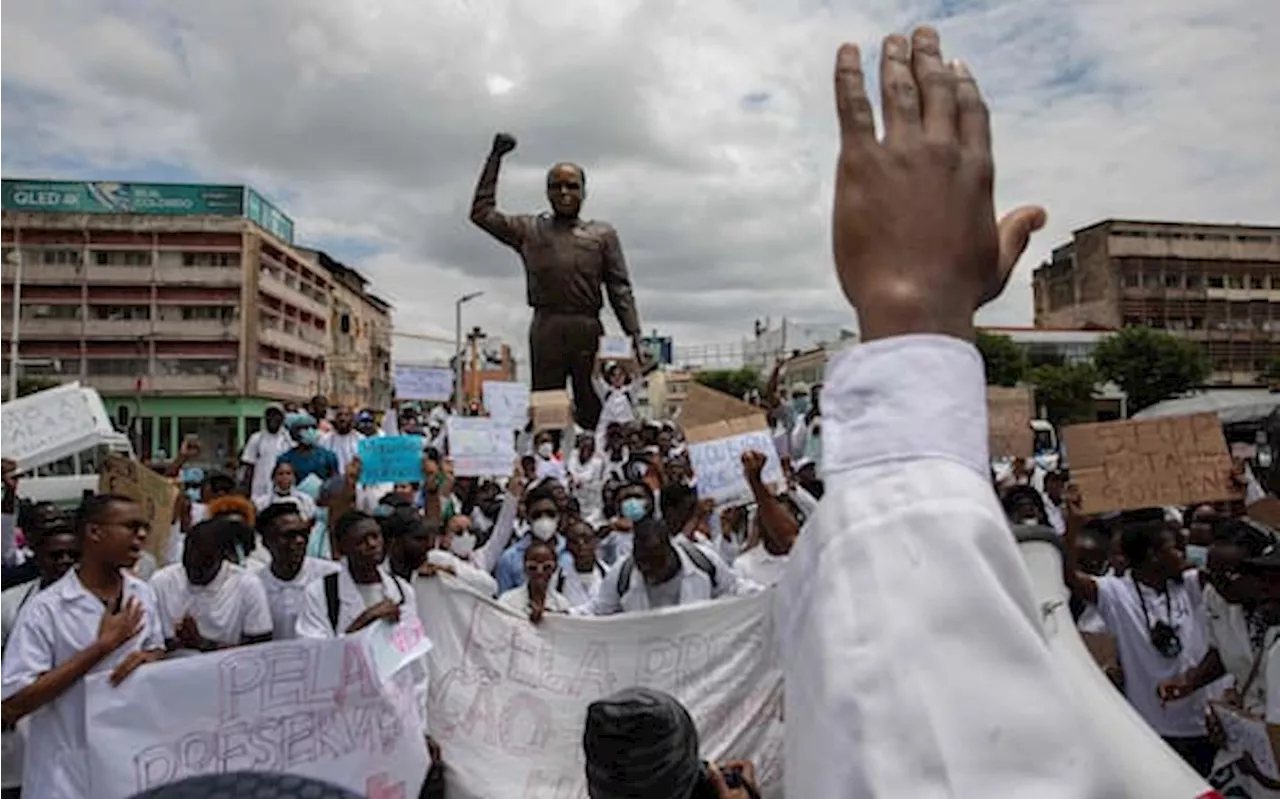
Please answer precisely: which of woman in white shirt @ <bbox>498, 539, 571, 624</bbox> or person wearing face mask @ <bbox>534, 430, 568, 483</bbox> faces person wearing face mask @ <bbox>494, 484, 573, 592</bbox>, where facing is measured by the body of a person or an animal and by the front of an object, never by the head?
person wearing face mask @ <bbox>534, 430, 568, 483</bbox>

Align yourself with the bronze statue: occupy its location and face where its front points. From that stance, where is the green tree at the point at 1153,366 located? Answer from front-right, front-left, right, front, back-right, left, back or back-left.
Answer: back-left

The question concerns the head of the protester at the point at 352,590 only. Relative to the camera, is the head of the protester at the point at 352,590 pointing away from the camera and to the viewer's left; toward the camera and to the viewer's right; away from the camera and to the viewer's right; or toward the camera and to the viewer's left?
toward the camera and to the viewer's right

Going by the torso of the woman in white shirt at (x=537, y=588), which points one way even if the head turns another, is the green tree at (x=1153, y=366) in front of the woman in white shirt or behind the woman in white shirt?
behind

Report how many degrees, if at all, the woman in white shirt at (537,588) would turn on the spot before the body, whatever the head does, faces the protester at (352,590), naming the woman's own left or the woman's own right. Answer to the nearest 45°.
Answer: approximately 45° to the woman's own right

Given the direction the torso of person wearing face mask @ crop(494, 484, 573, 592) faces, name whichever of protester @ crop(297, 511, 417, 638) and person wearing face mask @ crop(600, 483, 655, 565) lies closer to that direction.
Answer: the protester

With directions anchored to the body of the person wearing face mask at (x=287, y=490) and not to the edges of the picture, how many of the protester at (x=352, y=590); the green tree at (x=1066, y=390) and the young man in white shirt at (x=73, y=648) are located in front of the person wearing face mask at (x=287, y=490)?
2

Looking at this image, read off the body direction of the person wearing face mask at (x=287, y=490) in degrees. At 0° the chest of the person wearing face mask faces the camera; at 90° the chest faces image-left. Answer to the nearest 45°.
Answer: approximately 0°

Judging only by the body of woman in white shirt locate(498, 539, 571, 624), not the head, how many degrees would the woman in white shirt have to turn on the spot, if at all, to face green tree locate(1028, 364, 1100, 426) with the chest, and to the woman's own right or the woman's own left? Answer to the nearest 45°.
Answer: approximately 135° to the woman's own left

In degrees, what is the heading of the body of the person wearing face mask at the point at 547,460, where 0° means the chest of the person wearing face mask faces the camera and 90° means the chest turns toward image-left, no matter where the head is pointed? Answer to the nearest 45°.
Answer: approximately 0°
